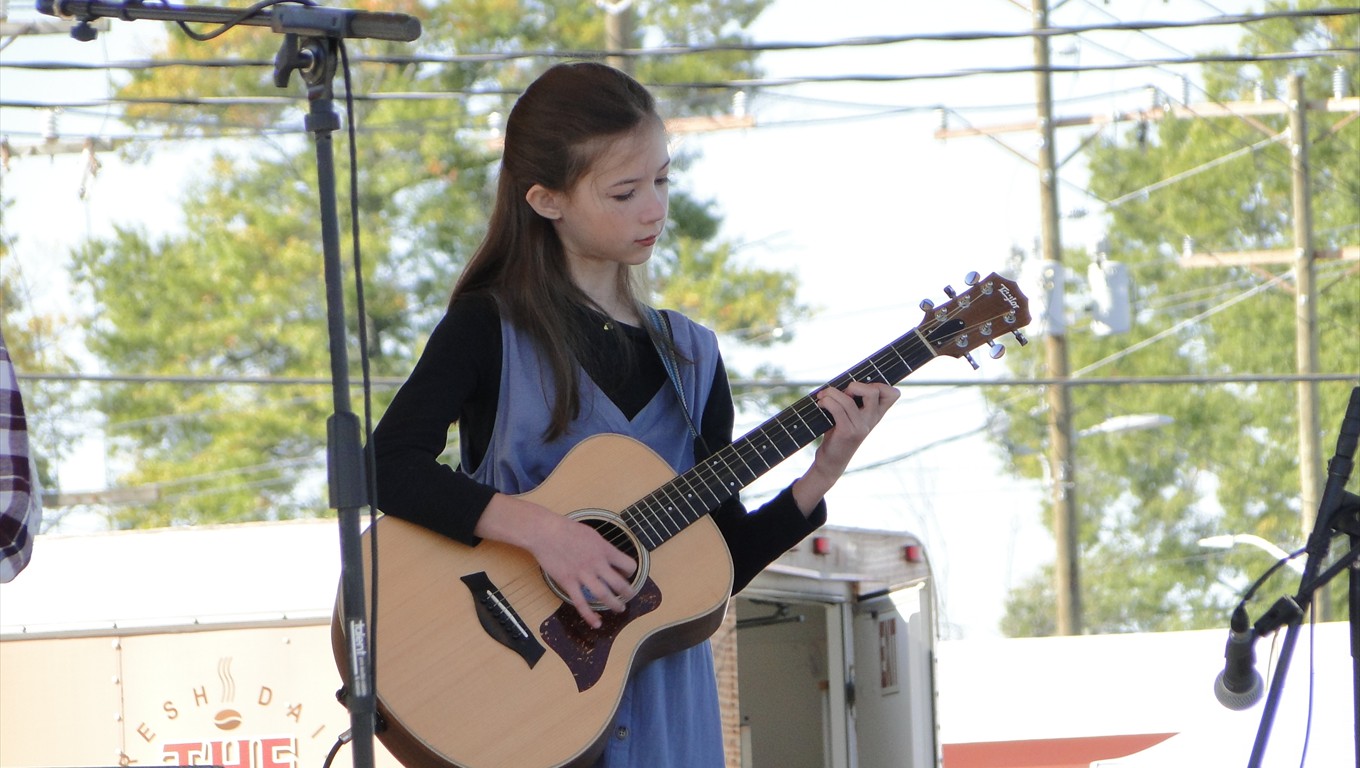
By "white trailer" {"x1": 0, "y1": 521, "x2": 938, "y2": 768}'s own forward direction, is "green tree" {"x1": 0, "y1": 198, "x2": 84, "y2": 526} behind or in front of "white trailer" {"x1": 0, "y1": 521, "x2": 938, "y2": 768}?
in front

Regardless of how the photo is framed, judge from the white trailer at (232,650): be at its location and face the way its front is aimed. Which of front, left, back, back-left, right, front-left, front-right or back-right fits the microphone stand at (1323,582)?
back

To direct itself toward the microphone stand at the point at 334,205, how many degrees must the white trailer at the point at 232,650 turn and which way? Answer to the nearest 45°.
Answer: approximately 135° to its left

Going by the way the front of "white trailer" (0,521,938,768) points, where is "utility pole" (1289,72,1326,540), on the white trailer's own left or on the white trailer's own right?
on the white trailer's own right

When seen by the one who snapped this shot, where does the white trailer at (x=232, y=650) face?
facing away from the viewer and to the left of the viewer
